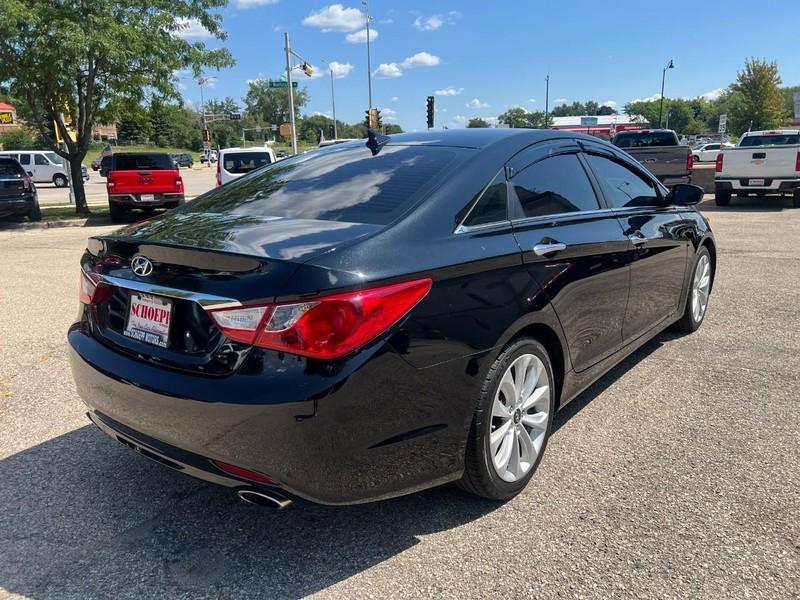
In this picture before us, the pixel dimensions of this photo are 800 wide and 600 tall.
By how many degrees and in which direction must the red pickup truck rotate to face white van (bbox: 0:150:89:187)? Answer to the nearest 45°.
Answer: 0° — it already faces it

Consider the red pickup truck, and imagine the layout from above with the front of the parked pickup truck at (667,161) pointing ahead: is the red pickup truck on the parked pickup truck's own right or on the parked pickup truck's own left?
on the parked pickup truck's own left

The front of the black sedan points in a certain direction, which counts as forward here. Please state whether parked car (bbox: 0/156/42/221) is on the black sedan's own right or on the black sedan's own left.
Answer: on the black sedan's own left

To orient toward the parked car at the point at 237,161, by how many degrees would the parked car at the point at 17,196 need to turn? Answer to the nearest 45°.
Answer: approximately 90° to its right

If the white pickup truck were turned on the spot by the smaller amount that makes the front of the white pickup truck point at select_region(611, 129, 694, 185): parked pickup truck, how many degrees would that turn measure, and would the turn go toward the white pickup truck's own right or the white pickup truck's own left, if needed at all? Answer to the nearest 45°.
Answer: approximately 90° to the white pickup truck's own left

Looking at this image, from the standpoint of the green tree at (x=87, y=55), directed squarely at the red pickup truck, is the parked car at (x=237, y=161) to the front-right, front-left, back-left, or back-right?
front-left

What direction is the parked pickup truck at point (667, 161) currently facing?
away from the camera

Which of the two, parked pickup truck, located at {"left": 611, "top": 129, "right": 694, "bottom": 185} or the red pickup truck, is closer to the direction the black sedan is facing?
the parked pickup truck

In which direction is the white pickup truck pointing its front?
away from the camera

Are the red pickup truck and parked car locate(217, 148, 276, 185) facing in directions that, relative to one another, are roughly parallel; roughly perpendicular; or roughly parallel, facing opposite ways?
roughly parallel

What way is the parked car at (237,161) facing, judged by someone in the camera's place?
facing away from the viewer

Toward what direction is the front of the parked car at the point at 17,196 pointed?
away from the camera

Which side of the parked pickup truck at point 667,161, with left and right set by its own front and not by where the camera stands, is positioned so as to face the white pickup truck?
right

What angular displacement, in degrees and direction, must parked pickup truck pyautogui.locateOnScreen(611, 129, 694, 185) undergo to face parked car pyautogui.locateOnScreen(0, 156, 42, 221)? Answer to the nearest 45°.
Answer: approximately 135° to its left

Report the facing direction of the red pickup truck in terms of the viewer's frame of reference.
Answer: facing away from the viewer

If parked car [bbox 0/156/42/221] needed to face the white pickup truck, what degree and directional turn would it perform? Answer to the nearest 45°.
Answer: approximately 135° to its right

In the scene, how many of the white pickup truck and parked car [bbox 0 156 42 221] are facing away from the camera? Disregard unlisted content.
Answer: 2
